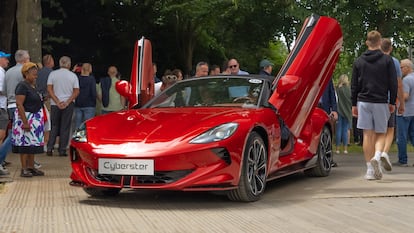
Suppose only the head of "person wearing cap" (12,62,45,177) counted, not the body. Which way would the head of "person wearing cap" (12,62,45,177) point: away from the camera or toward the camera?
toward the camera

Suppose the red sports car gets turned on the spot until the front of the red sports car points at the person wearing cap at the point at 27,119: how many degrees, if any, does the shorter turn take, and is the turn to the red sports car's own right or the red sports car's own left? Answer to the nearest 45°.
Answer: approximately 90° to the red sports car's own right

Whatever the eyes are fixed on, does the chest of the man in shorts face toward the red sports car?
no

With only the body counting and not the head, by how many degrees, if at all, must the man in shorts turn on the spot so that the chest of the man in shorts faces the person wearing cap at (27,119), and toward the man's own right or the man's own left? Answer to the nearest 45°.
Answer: approximately 90° to the man's own left

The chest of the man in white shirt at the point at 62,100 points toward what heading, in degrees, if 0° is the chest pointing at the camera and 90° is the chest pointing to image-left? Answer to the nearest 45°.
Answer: approximately 180°

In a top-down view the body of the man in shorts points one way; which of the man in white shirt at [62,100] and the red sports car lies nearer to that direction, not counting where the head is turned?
the man in white shirt

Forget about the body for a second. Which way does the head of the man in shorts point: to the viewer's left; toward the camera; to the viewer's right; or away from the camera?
away from the camera

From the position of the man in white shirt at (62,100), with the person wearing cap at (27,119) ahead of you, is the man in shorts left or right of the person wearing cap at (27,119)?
left

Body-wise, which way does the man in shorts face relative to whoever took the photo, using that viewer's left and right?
facing away from the viewer

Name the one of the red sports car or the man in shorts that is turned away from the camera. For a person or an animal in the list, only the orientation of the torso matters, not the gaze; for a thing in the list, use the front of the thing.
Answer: the man in shorts

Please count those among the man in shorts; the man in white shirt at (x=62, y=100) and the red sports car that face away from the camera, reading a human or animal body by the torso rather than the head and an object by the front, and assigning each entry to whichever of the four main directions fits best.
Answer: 2

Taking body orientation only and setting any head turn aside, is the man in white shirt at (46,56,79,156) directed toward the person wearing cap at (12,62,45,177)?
no

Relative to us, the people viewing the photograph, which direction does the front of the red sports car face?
facing the viewer and to the left of the viewer

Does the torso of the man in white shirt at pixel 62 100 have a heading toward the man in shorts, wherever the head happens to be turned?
no

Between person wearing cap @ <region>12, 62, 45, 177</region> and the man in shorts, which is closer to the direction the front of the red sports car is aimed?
the person wearing cap

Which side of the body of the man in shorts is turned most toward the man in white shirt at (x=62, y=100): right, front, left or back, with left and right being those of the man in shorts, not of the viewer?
left

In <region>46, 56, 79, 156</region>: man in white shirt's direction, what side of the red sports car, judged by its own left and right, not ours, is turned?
right
